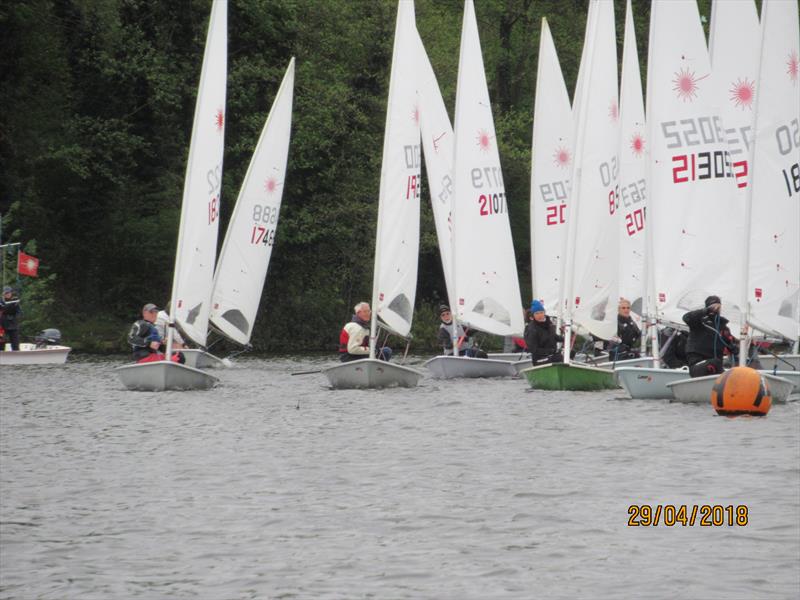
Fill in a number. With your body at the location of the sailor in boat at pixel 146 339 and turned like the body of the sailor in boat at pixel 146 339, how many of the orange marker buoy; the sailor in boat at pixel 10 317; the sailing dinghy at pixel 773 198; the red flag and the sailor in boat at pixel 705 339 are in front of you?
3

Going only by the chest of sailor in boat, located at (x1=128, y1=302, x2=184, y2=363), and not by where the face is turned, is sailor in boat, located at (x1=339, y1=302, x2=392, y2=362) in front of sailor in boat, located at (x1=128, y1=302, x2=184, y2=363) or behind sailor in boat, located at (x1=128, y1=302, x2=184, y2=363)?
in front

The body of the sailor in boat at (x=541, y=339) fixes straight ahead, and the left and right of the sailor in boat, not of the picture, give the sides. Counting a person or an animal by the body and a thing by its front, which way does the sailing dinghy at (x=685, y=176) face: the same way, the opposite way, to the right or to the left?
to the right

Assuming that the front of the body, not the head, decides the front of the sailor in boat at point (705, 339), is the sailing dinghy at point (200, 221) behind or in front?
behind

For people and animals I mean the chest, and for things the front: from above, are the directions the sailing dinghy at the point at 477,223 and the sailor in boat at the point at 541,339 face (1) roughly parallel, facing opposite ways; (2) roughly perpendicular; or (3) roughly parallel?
roughly perpendicular

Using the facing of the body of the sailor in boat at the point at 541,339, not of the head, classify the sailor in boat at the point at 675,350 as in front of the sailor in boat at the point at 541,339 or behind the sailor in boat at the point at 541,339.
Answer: in front

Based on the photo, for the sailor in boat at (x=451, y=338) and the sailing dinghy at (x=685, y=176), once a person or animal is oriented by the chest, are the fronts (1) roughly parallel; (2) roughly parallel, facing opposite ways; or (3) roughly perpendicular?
roughly perpendicular
